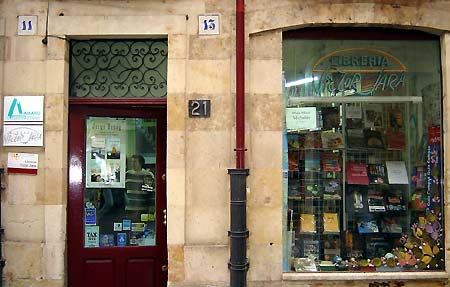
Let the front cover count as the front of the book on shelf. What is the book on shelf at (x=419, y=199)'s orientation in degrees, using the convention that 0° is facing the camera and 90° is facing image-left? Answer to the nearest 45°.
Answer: approximately 0°

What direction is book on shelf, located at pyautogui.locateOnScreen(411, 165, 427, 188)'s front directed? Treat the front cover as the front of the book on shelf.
toward the camera

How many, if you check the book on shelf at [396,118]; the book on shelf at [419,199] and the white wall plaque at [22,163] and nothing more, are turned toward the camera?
3

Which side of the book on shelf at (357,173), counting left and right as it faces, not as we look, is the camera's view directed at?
front

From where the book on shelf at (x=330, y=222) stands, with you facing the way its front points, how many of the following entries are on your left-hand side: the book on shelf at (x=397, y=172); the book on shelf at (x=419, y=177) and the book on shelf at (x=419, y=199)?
3

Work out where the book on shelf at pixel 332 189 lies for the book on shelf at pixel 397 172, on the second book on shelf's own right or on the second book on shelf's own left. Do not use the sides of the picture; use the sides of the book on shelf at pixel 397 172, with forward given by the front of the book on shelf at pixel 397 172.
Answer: on the second book on shelf's own right

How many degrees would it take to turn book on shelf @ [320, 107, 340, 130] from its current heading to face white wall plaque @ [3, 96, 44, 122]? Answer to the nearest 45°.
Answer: approximately 90° to its right

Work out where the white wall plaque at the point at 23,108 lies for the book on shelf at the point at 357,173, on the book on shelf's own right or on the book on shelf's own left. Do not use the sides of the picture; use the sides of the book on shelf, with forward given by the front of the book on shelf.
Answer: on the book on shelf's own right

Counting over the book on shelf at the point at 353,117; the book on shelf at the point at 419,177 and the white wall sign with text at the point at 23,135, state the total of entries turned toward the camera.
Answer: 3

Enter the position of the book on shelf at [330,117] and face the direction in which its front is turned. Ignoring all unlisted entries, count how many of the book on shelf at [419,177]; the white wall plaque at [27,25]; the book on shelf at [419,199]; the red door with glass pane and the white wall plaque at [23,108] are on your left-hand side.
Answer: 2

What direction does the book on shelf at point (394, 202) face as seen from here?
toward the camera

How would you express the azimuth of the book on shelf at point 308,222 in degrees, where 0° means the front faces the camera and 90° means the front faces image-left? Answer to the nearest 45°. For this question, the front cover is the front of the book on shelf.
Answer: approximately 0°
